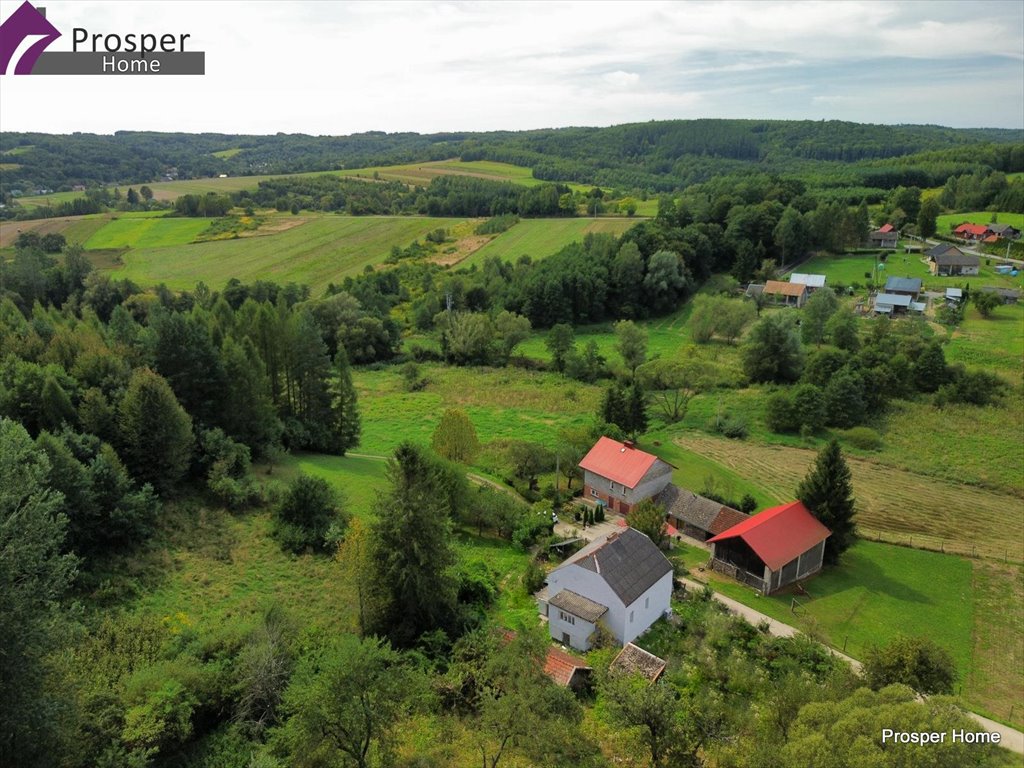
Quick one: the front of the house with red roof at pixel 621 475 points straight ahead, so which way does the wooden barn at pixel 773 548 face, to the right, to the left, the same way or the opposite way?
the same way

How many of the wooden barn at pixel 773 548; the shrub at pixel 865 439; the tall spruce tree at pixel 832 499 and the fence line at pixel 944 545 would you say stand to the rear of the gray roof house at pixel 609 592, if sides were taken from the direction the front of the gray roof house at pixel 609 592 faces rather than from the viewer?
4

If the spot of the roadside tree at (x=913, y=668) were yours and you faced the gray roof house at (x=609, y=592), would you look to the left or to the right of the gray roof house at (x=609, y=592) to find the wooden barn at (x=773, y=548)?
right

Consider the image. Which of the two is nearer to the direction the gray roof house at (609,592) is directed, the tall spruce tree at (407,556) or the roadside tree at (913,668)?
the tall spruce tree

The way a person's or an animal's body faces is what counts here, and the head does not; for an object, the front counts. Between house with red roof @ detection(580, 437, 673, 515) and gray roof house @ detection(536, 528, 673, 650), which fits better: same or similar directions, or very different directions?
same or similar directions

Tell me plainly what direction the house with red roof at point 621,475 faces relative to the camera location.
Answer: facing the viewer and to the left of the viewer

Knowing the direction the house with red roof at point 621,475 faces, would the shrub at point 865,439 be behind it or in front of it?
behind

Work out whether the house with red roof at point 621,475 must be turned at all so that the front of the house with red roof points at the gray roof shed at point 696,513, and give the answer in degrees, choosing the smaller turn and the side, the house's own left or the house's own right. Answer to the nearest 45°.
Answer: approximately 90° to the house's own left

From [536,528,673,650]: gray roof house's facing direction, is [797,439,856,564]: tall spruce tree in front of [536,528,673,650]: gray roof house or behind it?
behind

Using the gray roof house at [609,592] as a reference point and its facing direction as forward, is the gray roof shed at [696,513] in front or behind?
behind

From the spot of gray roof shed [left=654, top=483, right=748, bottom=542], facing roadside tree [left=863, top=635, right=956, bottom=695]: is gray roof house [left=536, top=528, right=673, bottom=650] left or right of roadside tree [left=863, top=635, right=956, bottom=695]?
right

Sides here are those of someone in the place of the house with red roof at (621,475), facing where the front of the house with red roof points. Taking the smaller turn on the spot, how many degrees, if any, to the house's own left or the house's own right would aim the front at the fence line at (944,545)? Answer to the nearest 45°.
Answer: approximately 135° to the house's own left

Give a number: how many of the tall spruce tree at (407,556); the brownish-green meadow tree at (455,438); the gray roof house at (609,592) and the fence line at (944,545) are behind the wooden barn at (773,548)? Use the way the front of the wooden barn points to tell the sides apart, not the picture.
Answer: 1

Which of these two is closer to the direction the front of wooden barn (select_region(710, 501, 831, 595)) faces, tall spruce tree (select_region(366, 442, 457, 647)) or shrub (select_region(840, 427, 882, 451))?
the tall spruce tree

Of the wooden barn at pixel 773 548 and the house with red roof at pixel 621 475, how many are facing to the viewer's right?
0
